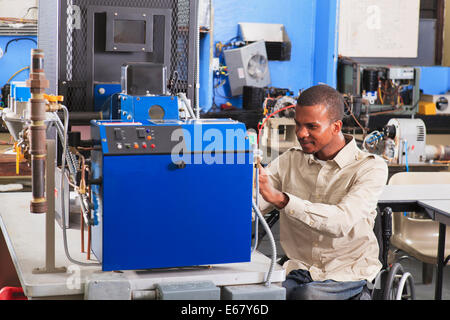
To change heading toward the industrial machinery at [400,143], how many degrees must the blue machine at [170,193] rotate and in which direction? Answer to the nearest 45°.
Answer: approximately 135° to its left

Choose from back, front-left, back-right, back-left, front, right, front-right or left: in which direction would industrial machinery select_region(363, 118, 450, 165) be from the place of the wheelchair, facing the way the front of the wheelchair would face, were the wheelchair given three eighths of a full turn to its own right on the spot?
front

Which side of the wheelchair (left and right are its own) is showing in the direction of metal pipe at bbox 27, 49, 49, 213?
front

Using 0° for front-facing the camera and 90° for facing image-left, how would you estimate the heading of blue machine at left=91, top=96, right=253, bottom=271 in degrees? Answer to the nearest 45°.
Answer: approximately 0°

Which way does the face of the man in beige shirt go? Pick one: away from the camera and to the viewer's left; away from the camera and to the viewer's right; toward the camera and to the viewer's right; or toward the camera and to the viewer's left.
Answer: toward the camera and to the viewer's left

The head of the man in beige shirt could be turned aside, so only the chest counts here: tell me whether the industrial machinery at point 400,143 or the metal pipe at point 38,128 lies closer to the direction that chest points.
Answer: the metal pipe

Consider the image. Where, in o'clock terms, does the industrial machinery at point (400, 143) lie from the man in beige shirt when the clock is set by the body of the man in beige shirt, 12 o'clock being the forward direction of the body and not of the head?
The industrial machinery is roughly at 5 o'clock from the man in beige shirt.

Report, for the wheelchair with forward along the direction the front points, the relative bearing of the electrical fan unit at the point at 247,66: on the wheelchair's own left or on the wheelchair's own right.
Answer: on the wheelchair's own right

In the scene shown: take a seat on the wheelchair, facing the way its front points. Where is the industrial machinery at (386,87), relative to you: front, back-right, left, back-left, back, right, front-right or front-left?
back-right

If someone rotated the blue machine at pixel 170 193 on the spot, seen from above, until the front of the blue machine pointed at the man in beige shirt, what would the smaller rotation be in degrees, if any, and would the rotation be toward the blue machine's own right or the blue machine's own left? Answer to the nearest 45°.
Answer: approximately 135° to the blue machine's own left

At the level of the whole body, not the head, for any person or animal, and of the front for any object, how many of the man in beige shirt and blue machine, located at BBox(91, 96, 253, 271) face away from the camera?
0

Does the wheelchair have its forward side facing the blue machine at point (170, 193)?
yes

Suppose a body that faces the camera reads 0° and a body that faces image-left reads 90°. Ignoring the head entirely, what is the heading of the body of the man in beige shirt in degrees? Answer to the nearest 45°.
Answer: approximately 45°

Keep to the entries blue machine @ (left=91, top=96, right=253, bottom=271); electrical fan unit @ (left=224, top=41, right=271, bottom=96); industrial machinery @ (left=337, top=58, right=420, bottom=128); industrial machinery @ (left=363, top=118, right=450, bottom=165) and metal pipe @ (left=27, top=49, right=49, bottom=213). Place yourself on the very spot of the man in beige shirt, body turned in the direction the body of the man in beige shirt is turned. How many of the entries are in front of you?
2

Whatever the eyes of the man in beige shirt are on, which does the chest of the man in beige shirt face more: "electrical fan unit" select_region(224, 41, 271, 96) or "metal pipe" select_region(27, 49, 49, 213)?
the metal pipe
